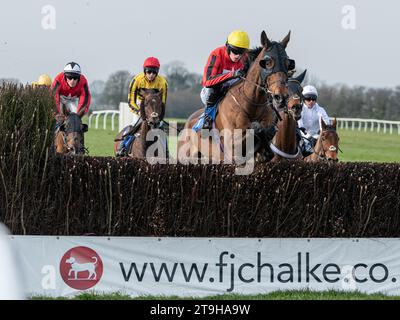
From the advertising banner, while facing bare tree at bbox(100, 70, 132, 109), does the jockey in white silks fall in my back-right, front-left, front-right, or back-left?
front-right

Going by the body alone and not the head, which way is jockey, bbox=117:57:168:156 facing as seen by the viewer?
toward the camera

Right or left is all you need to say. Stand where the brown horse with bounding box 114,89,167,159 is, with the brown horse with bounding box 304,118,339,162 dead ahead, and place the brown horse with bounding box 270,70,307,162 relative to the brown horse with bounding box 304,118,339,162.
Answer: right

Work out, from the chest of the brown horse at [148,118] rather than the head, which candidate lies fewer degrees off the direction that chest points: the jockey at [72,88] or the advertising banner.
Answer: the advertising banner

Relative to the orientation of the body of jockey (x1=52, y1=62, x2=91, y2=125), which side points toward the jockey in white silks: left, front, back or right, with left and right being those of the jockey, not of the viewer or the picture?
left

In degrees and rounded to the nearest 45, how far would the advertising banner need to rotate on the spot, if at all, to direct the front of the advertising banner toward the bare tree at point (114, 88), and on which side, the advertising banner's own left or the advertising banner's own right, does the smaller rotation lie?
approximately 180°

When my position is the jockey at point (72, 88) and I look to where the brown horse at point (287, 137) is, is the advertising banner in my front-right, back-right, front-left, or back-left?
front-right

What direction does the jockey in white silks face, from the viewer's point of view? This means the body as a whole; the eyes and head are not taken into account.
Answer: toward the camera

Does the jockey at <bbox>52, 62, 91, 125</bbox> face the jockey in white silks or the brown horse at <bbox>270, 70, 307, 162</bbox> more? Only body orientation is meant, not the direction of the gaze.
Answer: the brown horse

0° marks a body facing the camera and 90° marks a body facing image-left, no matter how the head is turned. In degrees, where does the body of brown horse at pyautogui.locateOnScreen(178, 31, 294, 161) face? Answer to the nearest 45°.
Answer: approximately 315°

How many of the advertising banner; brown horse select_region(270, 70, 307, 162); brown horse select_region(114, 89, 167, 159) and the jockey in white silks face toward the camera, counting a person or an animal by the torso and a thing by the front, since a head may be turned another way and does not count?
4

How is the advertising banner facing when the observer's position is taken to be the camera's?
facing the viewer

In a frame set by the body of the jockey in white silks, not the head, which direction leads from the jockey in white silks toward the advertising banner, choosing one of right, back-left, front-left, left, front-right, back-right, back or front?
front

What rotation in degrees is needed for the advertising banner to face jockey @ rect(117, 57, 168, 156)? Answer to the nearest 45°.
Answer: approximately 180°

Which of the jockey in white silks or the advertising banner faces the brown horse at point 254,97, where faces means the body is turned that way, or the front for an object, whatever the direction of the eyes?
the jockey in white silks

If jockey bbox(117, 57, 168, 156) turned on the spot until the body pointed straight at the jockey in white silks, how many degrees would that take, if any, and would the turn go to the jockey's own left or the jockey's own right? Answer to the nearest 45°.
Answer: approximately 90° to the jockey's own left
